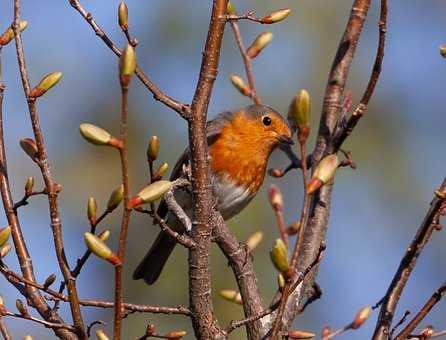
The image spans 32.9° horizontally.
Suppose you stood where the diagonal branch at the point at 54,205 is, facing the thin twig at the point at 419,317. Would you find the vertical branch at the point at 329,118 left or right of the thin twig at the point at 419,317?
left

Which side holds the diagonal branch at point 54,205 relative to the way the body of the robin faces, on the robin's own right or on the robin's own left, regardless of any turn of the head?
on the robin's own right

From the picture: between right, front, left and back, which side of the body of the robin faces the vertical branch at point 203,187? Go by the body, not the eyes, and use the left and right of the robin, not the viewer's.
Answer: right

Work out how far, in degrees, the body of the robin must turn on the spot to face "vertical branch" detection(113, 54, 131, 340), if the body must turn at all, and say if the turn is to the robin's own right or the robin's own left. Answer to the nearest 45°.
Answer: approximately 90° to the robin's own right

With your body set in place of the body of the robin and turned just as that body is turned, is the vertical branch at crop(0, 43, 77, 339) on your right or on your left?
on your right

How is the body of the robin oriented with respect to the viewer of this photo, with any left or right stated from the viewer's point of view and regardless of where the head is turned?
facing to the right of the viewer
